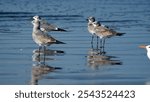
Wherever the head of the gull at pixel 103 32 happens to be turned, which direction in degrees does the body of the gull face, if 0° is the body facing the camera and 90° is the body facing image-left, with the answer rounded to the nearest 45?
approximately 90°
